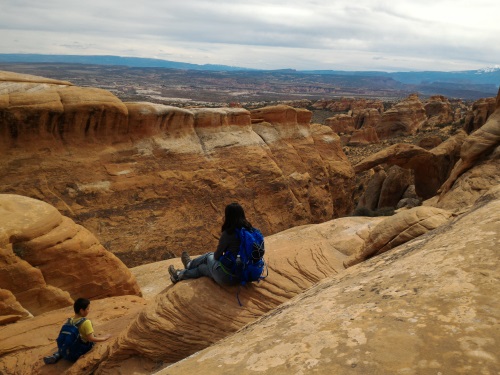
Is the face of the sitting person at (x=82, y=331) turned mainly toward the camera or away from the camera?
away from the camera

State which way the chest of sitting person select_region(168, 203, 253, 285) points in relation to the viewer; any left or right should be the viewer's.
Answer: facing away from the viewer and to the left of the viewer

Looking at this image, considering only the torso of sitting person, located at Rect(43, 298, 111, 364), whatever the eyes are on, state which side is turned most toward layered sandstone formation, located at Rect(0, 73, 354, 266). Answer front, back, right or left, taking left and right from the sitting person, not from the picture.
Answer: front

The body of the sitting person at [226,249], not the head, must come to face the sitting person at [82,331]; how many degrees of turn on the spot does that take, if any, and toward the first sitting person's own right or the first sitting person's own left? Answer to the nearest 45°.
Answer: approximately 45° to the first sitting person's own left

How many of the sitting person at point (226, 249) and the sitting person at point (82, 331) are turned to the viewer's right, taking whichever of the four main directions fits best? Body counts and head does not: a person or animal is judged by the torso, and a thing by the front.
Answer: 1

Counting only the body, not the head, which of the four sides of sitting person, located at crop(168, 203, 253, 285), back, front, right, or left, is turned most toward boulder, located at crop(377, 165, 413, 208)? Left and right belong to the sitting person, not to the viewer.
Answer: right

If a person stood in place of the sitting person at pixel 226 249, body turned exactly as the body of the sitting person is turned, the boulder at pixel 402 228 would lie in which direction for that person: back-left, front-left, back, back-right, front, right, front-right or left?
back-right

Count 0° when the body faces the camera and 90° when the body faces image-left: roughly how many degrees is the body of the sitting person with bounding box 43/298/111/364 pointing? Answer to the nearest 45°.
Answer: approximately 270°
